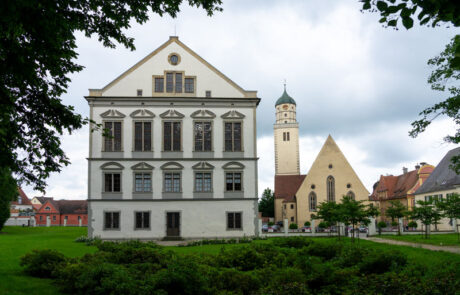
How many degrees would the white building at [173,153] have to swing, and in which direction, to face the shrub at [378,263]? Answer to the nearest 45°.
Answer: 0° — it already faces it

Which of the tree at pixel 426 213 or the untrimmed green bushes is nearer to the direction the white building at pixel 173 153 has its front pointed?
the untrimmed green bushes

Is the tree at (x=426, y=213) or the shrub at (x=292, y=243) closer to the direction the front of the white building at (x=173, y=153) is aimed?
the shrub

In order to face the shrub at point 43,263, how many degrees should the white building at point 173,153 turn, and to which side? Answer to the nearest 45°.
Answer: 0° — it already faces it

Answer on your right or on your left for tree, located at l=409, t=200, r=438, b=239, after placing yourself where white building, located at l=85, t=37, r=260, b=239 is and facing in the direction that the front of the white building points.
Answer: on your left

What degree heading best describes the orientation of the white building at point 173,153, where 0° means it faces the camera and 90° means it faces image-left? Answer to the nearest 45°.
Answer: approximately 0°

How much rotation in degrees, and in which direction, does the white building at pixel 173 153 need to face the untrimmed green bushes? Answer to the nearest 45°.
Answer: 0° — it already faces it
